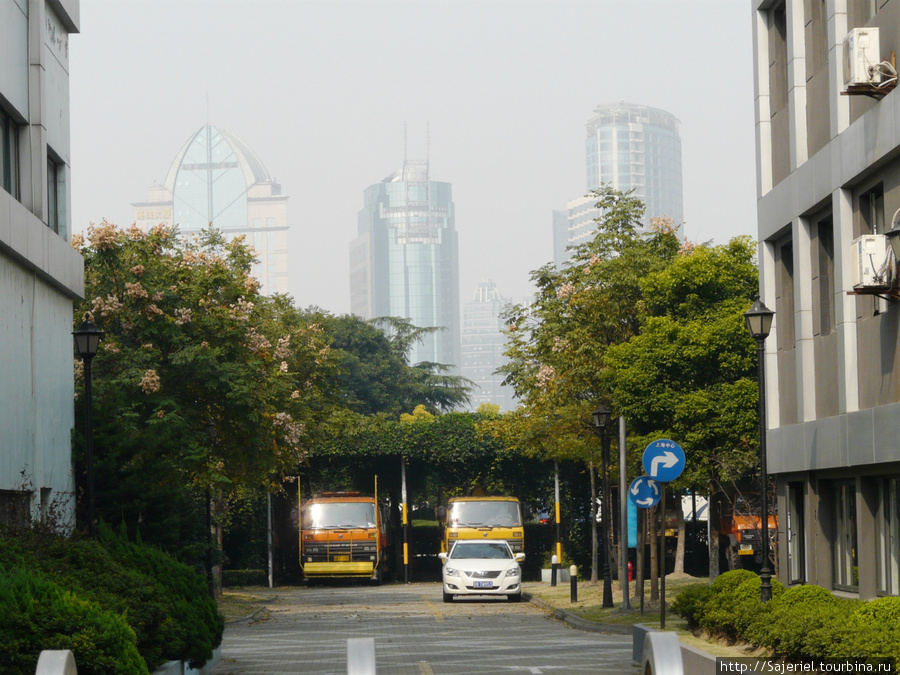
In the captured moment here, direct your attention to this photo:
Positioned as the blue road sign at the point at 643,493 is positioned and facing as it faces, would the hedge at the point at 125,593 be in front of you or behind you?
in front

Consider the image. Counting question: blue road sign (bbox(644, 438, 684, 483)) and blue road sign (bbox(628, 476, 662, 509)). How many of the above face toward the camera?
2

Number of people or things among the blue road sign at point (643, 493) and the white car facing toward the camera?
2
